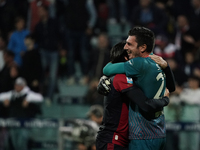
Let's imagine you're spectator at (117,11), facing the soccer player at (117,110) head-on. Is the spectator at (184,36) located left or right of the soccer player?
left

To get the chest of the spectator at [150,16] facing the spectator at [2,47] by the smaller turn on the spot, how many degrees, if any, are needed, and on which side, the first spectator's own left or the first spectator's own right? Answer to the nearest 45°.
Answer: approximately 90° to the first spectator's own right

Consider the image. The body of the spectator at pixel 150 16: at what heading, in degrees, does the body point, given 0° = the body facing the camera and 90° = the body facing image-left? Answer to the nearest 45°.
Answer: approximately 0°

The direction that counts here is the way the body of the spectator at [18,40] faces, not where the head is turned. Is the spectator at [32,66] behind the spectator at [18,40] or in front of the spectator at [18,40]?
in front

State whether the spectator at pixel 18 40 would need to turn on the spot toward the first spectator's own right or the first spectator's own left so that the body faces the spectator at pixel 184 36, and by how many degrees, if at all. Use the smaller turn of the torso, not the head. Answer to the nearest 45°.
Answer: approximately 90° to the first spectator's own left

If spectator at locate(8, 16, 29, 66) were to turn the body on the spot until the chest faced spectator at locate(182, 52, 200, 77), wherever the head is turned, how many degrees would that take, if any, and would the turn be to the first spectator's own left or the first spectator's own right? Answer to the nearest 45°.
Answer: approximately 45° to the first spectator's own left
